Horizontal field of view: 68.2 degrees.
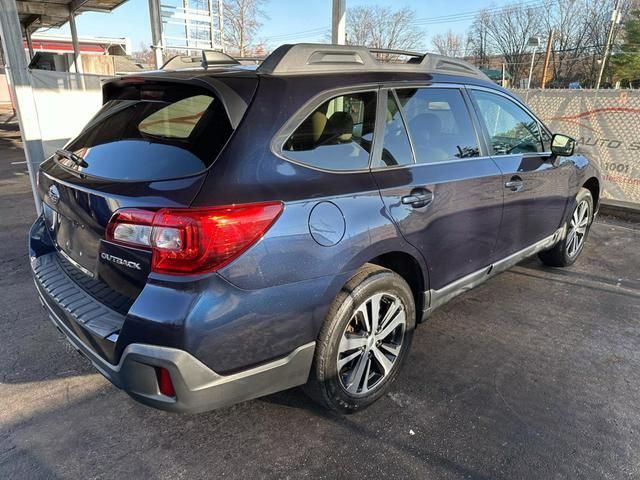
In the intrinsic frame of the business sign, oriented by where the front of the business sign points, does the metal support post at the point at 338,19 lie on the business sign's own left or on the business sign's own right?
on the business sign's own right

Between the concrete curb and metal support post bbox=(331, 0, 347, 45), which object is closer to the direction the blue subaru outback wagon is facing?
the concrete curb

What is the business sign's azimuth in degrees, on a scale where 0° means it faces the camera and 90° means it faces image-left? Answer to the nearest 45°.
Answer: approximately 0°

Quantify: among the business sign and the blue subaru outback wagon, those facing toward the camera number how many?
1

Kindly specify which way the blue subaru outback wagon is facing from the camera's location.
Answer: facing away from the viewer and to the right of the viewer

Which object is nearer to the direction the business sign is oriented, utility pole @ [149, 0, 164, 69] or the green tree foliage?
the utility pole

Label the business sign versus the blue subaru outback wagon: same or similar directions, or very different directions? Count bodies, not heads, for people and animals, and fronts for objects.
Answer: very different directions
